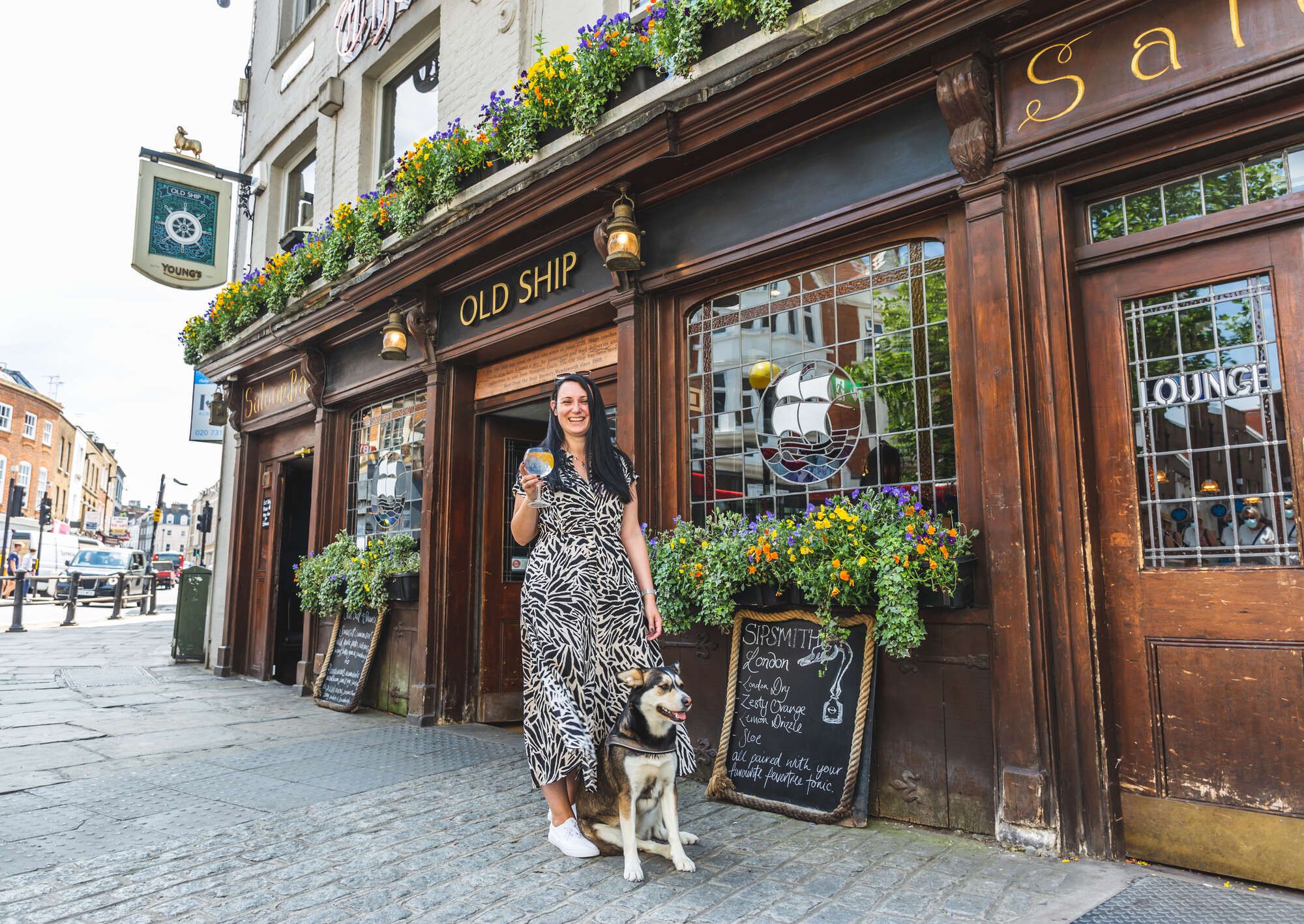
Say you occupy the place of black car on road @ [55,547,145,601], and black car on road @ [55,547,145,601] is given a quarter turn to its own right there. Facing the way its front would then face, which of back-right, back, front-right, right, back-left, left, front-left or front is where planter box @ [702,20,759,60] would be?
back-left

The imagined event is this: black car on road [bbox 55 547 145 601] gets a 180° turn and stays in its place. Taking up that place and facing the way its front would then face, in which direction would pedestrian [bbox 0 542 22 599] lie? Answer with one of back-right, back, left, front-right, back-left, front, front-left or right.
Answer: left

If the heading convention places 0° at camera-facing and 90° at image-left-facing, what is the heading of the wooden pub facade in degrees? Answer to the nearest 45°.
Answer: approximately 45°

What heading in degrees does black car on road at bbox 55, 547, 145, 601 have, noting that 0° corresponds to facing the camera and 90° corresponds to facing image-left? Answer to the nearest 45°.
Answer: approximately 45°

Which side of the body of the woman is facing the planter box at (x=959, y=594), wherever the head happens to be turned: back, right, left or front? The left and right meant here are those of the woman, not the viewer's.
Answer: left

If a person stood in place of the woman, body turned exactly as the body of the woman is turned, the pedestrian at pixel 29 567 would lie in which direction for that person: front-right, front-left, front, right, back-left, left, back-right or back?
back-right

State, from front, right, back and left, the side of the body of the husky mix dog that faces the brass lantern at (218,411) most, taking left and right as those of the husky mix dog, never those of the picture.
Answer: back

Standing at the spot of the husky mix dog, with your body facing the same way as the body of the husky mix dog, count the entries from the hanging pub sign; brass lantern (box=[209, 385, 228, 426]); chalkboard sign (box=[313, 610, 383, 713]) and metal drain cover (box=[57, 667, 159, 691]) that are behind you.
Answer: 4
